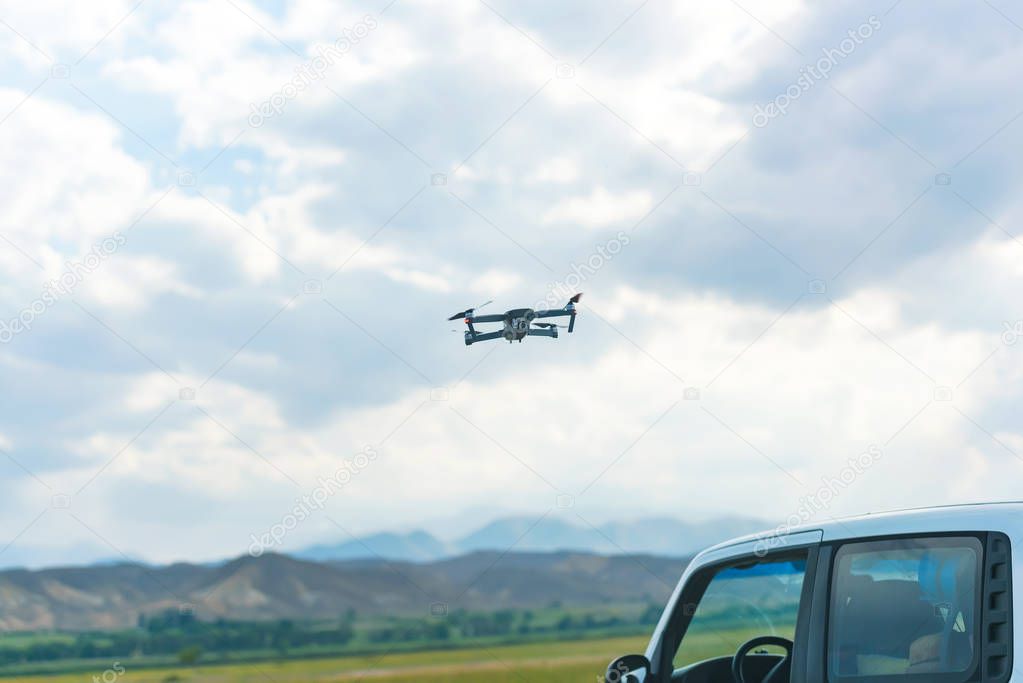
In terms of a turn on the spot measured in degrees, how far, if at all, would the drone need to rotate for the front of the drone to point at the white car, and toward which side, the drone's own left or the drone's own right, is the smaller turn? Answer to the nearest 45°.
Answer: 0° — it already faces it

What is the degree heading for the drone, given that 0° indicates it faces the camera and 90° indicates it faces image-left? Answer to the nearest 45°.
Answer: approximately 0°

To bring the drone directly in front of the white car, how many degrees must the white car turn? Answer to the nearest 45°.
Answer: approximately 45° to its right

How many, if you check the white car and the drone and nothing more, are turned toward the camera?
1

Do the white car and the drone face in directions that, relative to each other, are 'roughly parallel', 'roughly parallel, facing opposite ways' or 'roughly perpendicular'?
roughly perpendicular

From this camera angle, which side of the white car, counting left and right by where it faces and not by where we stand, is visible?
left
